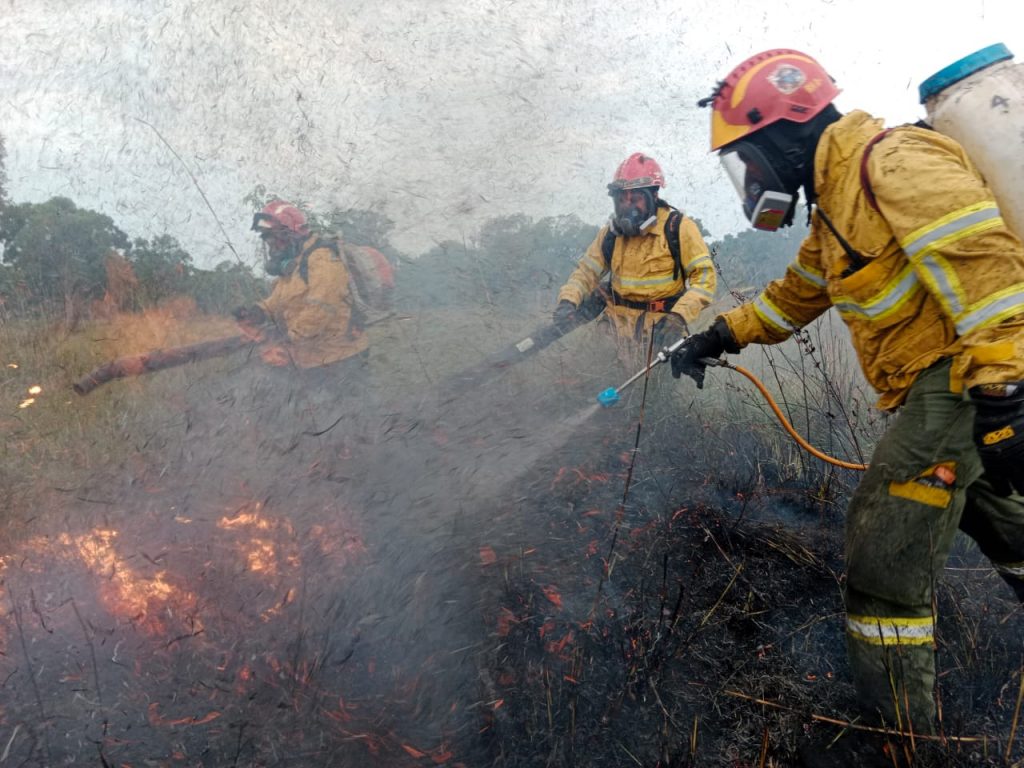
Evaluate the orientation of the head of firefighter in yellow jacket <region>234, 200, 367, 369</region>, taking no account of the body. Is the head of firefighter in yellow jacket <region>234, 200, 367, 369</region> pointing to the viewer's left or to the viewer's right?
to the viewer's left

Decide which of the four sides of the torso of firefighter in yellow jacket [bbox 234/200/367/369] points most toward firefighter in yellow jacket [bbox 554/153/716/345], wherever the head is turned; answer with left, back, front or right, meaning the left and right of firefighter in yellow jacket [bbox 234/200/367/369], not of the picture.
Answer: back

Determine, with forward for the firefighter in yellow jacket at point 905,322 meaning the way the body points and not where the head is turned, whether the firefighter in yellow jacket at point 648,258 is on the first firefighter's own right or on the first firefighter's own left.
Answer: on the first firefighter's own right

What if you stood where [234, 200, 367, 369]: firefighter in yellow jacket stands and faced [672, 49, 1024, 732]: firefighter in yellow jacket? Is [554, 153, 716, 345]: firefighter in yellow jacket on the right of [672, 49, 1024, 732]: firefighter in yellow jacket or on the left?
left

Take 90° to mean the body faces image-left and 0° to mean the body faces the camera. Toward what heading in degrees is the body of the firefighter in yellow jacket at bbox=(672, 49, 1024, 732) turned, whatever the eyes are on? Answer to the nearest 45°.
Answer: approximately 90°

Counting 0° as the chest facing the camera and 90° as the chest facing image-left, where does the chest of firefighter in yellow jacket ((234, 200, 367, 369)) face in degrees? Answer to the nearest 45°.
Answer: approximately 90°

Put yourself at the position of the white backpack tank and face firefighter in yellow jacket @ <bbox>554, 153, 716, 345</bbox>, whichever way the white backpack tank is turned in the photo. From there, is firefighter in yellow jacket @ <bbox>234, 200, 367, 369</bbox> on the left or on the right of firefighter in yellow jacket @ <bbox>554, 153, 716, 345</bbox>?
left

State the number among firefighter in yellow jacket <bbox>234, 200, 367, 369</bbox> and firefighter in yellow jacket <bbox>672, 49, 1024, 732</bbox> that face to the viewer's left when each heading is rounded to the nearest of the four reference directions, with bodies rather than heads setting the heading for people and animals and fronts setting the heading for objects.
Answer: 2
